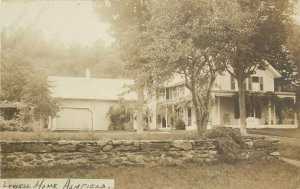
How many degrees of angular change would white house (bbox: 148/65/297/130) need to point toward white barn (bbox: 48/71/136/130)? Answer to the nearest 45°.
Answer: approximately 45° to its right

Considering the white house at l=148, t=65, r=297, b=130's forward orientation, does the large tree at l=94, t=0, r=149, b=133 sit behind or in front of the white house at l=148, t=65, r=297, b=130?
in front

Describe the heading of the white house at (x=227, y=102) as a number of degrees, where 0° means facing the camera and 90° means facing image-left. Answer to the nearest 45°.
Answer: approximately 0°

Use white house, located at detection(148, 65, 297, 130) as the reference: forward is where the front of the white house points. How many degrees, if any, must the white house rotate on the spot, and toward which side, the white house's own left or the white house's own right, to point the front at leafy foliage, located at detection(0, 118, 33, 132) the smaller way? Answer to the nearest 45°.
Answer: approximately 45° to the white house's own right

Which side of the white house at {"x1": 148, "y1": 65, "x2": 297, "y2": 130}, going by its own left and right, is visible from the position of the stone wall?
front

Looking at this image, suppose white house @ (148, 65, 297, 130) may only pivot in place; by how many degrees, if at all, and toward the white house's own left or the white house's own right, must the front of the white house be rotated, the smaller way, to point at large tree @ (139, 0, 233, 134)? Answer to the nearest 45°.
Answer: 0° — it already faces it

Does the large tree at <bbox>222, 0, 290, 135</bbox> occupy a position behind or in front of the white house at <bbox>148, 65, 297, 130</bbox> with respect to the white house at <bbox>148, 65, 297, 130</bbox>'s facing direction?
in front

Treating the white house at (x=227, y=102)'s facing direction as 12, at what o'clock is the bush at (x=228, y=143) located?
The bush is roughly at 12 o'clock from the white house.

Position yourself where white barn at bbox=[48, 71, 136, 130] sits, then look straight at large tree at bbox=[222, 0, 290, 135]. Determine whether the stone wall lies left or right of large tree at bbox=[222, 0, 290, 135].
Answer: right

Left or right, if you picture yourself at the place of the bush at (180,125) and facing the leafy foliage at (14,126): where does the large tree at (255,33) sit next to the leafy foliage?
left
